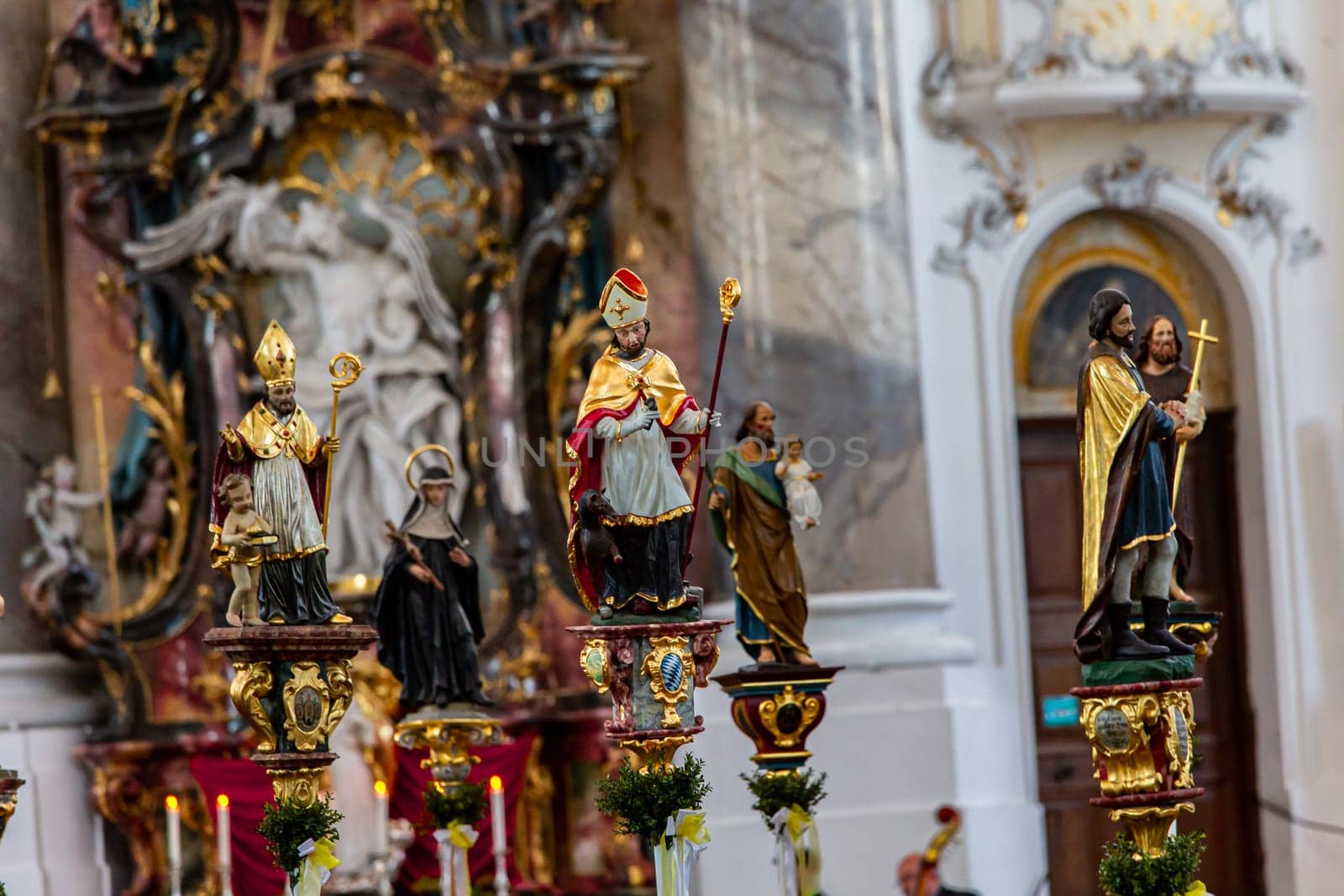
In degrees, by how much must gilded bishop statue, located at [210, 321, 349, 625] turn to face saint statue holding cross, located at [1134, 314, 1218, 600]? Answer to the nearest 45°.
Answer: approximately 90° to its left

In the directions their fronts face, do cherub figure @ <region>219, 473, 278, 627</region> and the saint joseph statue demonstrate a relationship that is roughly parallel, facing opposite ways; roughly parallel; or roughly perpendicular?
roughly parallel

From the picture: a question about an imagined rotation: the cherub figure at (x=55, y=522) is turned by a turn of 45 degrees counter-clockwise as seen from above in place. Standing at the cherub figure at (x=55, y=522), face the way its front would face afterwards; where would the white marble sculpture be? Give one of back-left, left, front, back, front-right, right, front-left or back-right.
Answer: front

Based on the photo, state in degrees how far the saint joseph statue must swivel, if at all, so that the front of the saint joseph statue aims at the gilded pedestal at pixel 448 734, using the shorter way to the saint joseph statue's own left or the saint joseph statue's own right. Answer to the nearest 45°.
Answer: approximately 135° to the saint joseph statue's own right

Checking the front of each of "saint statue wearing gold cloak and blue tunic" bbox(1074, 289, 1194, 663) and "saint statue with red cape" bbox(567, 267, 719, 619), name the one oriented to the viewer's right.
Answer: the saint statue wearing gold cloak and blue tunic

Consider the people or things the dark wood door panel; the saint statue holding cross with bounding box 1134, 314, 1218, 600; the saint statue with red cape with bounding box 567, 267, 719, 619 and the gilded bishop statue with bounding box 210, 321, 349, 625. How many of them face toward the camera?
4

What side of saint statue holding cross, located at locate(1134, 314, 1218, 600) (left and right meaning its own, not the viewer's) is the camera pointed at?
front

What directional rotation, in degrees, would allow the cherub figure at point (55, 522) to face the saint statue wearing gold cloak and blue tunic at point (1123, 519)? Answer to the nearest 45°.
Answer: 0° — it already faces it

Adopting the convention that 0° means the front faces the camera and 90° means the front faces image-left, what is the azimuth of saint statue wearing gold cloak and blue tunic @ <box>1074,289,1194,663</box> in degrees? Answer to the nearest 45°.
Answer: approximately 270°

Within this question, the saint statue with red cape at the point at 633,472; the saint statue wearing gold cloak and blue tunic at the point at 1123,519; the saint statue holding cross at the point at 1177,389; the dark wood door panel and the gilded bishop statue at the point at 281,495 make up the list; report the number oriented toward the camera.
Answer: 4

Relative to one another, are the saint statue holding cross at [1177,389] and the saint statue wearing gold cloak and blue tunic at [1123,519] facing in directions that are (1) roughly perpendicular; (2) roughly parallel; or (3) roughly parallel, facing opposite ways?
roughly perpendicular

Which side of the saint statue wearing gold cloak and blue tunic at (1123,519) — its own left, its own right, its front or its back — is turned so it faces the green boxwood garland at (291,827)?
back

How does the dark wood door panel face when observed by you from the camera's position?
facing the viewer

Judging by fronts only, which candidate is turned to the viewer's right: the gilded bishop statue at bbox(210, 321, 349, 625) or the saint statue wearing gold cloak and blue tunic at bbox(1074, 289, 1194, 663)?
the saint statue wearing gold cloak and blue tunic

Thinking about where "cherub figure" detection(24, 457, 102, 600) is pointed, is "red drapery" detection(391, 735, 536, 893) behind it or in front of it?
in front

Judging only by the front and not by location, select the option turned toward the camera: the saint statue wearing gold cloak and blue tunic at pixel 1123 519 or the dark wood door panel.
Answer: the dark wood door panel
